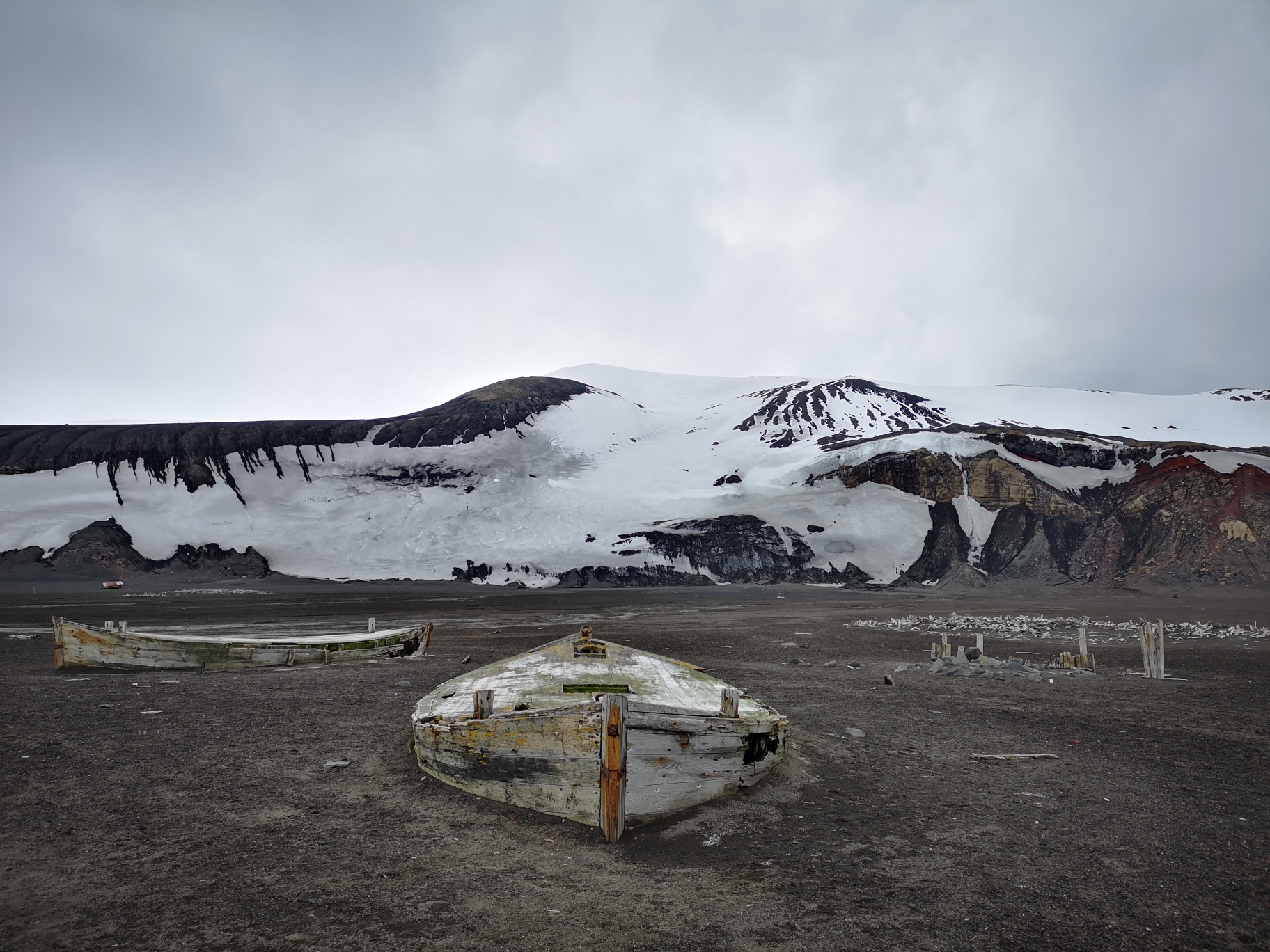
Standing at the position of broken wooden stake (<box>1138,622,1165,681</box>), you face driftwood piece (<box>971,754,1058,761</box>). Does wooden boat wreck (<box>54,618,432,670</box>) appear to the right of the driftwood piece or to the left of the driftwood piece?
right
